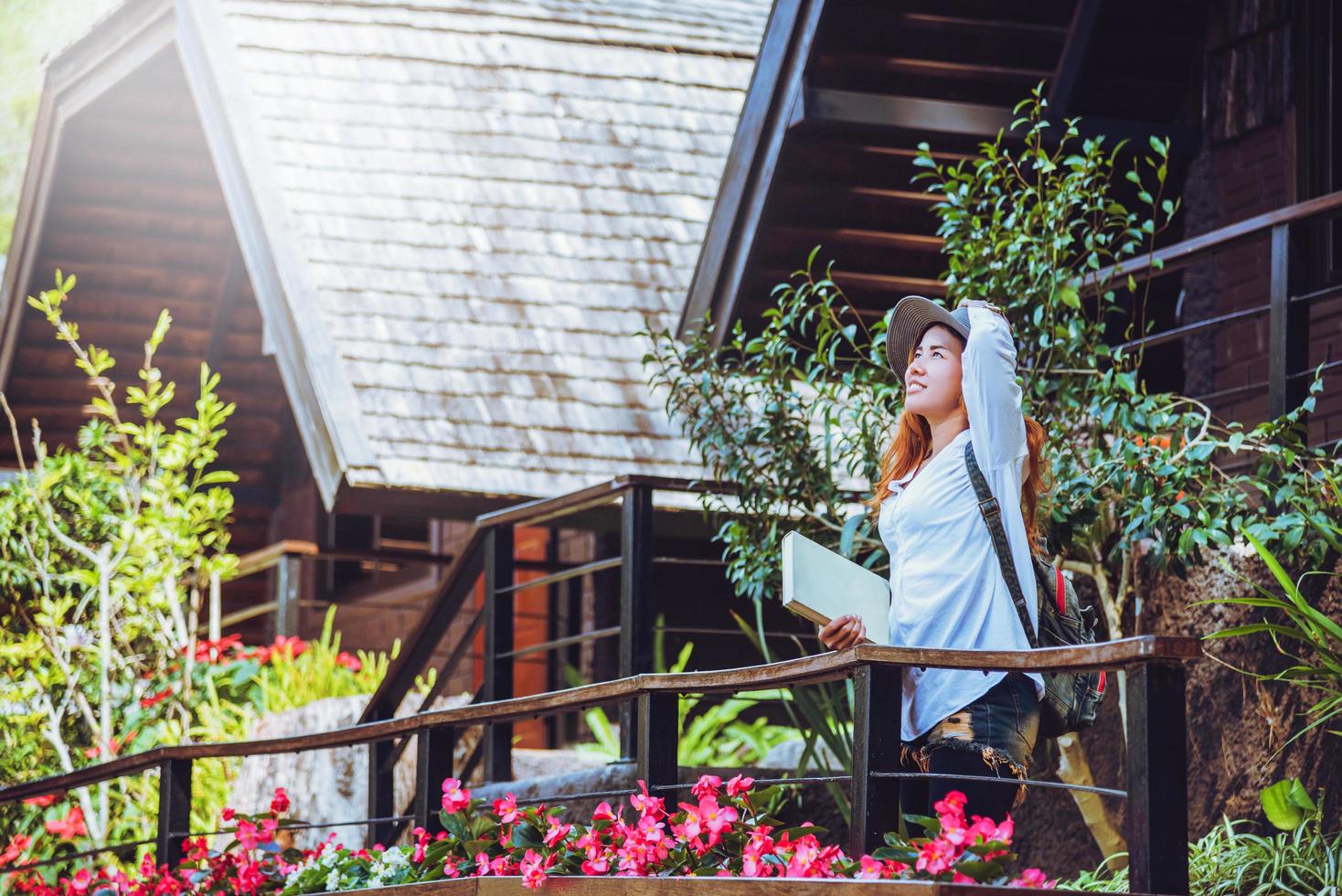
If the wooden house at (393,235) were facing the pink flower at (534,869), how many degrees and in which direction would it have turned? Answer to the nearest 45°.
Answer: approximately 45° to its left

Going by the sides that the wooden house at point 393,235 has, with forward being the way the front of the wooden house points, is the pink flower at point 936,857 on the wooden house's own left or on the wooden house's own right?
on the wooden house's own left

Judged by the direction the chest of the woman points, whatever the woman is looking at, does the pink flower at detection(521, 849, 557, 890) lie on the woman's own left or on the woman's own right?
on the woman's own right

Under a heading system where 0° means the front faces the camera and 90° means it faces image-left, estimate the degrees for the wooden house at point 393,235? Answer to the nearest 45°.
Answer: approximately 45°

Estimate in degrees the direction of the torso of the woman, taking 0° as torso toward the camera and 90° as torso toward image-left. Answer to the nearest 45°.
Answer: approximately 45°

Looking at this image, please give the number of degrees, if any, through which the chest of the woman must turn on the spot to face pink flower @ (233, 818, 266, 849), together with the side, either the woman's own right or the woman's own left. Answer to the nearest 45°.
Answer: approximately 90° to the woman's own right
